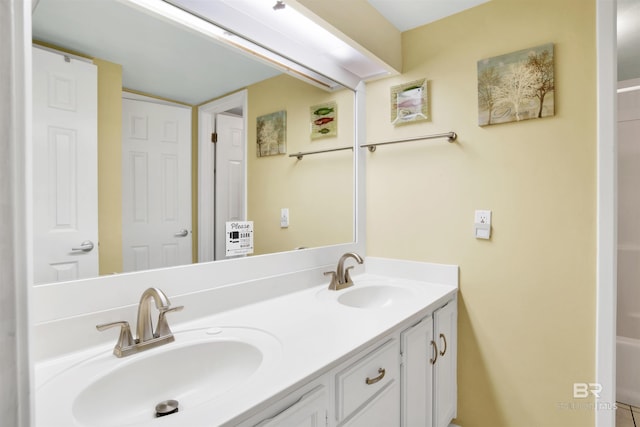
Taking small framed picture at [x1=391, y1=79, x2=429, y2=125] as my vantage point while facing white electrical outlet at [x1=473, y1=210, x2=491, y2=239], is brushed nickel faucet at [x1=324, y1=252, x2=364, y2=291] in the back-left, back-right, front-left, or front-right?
back-right

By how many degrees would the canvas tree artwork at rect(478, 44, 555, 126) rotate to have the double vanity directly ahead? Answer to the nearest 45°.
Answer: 0° — it already faces it

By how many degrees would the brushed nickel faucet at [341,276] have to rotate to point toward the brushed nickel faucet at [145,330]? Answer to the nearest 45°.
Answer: approximately 90° to its right

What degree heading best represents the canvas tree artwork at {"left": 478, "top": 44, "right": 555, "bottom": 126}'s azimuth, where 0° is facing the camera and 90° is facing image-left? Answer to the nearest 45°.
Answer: approximately 45°

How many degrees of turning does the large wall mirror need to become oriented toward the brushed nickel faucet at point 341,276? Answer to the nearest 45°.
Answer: approximately 45° to its left

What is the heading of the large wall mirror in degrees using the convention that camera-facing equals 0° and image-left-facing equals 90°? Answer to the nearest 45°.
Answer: approximately 315°

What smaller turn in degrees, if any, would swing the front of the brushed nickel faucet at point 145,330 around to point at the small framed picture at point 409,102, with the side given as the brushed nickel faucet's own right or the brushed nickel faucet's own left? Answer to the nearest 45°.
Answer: approximately 45° to the brushed nickel faucet's own left

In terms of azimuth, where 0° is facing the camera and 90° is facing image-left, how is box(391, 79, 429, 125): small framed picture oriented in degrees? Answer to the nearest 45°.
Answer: approximately 45°
